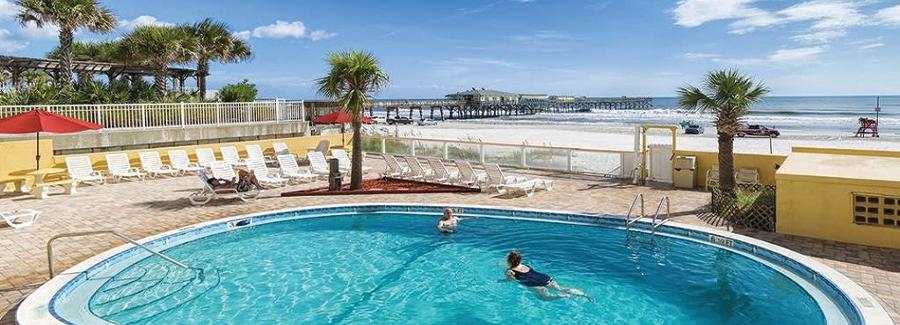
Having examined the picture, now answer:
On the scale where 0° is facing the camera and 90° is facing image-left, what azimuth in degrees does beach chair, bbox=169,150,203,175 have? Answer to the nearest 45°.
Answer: approximately 315°

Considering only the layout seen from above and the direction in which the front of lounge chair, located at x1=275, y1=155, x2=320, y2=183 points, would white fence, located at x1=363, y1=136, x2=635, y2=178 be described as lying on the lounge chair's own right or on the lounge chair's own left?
on the lounge chair's own left

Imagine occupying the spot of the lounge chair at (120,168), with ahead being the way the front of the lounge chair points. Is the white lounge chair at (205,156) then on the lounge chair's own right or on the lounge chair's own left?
on the lounge chair's own left

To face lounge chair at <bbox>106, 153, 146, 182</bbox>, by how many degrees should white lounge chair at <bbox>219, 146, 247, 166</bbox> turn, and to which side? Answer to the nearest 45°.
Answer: approximately 90° to its right

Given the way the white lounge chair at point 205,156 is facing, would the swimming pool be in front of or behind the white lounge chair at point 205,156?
in front

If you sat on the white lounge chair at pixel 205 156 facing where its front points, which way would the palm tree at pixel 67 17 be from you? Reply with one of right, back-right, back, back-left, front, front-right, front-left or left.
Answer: back
